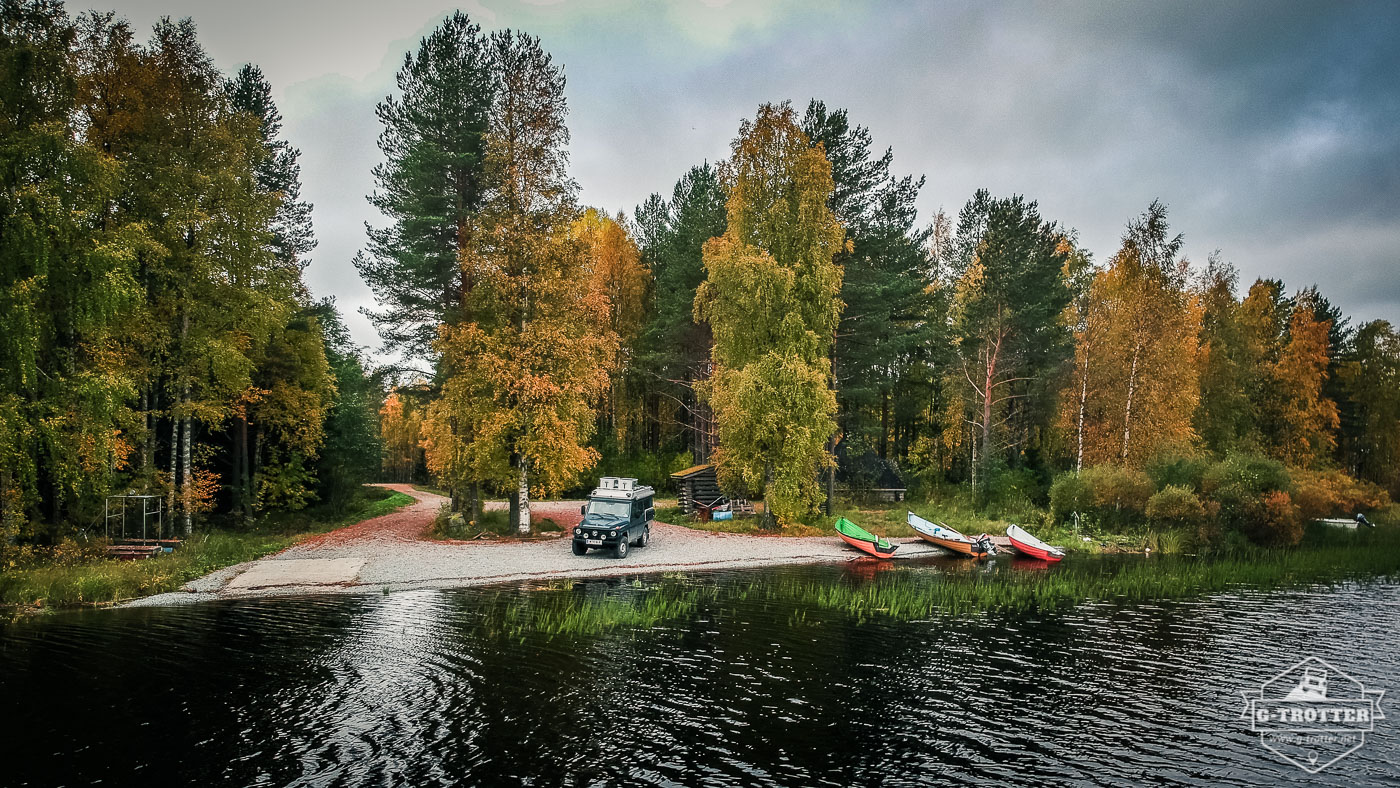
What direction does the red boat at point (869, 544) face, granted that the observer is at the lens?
facing away from the viewer and to the left of the viewer

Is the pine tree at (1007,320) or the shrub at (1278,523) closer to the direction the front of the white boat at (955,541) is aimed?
the pine tree

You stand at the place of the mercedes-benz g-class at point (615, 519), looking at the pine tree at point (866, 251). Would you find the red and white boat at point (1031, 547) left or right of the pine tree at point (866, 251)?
right

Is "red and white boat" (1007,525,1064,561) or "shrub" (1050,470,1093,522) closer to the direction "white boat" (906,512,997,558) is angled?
the shrub

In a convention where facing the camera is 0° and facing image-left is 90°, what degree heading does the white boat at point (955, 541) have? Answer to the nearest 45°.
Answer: approximately 135°

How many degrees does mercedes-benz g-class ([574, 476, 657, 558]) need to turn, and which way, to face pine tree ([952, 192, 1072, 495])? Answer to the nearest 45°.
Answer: approximately 180°

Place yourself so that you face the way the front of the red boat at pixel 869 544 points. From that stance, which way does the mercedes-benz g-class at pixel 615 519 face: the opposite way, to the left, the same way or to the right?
to the left

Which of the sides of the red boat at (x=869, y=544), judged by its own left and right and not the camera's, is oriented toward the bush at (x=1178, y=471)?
right

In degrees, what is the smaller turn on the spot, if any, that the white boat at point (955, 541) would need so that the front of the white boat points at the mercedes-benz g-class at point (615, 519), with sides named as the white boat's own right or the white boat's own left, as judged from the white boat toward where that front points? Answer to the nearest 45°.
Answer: approximately 90° to the white boat's own left

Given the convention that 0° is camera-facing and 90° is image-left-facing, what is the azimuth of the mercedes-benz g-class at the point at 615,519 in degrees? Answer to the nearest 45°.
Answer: approximately 45°

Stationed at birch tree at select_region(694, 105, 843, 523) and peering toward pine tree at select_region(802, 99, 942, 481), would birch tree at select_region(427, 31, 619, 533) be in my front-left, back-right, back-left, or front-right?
back-left
